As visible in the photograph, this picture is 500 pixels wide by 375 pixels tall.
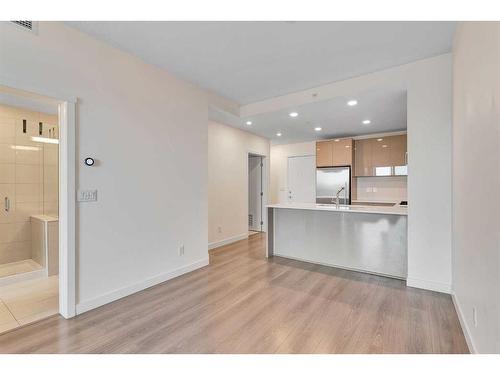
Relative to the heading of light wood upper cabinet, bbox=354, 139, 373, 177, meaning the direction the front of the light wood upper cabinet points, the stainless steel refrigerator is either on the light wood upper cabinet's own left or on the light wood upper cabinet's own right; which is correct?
on the light wood upper cabinet's own right

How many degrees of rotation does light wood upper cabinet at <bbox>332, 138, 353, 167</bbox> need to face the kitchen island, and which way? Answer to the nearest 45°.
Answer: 0° — it already faces it

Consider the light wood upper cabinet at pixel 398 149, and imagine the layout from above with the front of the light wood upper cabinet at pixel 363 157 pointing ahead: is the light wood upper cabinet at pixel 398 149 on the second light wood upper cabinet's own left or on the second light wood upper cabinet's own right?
on the second light wood upper cabinet's own left

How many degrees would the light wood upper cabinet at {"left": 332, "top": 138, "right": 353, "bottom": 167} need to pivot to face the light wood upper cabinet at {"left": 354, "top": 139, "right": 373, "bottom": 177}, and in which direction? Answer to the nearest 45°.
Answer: approximately 90° to its left

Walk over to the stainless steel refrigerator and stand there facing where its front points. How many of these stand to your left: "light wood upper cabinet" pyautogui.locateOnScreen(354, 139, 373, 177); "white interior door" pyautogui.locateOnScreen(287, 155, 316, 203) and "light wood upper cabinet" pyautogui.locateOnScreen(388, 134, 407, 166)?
2

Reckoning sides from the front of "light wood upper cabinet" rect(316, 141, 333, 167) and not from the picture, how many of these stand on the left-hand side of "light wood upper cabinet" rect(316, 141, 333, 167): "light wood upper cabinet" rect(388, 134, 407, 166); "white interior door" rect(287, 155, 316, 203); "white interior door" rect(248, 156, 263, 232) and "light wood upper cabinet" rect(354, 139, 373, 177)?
2

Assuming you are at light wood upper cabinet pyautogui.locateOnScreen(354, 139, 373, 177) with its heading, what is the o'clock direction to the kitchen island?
The kitchen island is roughly at 12 o'clock from the light wood upper cabinet.

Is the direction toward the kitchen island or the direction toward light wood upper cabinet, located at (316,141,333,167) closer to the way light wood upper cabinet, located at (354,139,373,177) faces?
the kitchen island

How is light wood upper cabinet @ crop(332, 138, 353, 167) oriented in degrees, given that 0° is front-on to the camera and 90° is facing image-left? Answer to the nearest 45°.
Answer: approximately 0°
